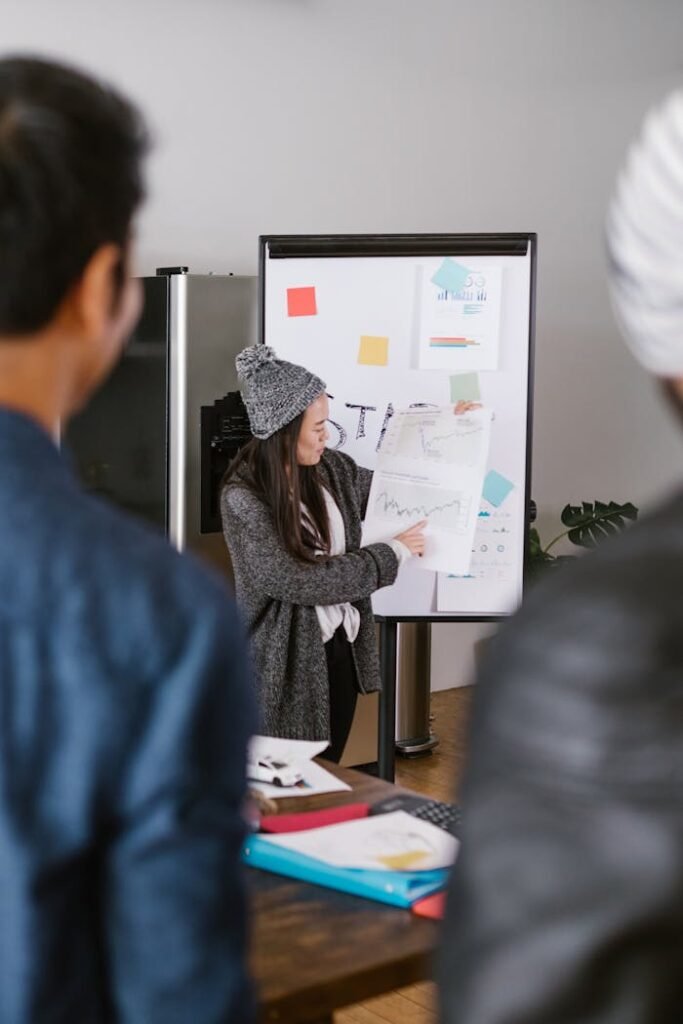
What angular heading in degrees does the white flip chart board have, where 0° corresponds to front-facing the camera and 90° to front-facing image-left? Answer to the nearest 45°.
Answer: approximately 0°

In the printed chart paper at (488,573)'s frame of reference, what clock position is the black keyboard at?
The black keyboard is roughly at 12 o'clock from the printed chart paper.

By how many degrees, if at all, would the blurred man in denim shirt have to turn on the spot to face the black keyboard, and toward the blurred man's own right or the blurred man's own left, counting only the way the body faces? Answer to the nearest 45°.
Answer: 0° — they already face it

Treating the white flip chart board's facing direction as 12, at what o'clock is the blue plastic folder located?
The blue plastic folder is roughly at 12 o'clock from the white flip chart board.

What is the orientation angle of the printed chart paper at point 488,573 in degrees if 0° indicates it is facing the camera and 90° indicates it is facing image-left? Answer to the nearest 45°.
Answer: approximately 0°

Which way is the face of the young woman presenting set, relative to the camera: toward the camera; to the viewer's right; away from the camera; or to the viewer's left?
to the viewer's right

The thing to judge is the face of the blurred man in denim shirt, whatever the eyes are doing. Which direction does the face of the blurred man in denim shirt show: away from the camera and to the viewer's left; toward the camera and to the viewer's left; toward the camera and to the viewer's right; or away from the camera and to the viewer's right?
away from the camera and to the viewer's right

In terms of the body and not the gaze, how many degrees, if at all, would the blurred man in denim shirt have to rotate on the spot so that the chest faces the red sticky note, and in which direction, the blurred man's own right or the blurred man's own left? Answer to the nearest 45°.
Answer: approximately 45° to the blurred man's own left
